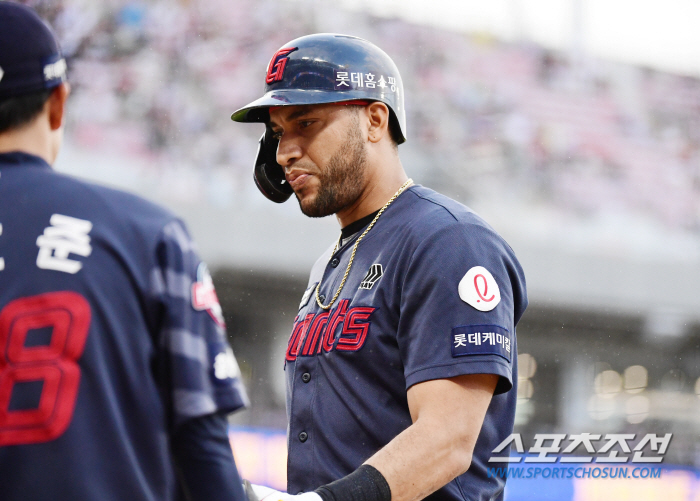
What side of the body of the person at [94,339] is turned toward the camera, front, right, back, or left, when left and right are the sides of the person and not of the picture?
back

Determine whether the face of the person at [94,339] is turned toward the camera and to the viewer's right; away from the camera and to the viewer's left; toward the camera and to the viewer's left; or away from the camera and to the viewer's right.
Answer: away from the camera and to the viewer's right

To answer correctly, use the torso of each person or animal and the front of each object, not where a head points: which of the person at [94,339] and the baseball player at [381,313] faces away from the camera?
the person

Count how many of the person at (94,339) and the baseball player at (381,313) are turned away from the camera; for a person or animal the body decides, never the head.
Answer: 1

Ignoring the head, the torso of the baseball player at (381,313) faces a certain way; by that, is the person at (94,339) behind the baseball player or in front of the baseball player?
in front

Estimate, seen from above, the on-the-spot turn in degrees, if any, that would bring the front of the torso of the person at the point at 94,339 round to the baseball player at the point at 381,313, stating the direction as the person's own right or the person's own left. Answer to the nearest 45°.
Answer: approximately 45° to the person's own right
